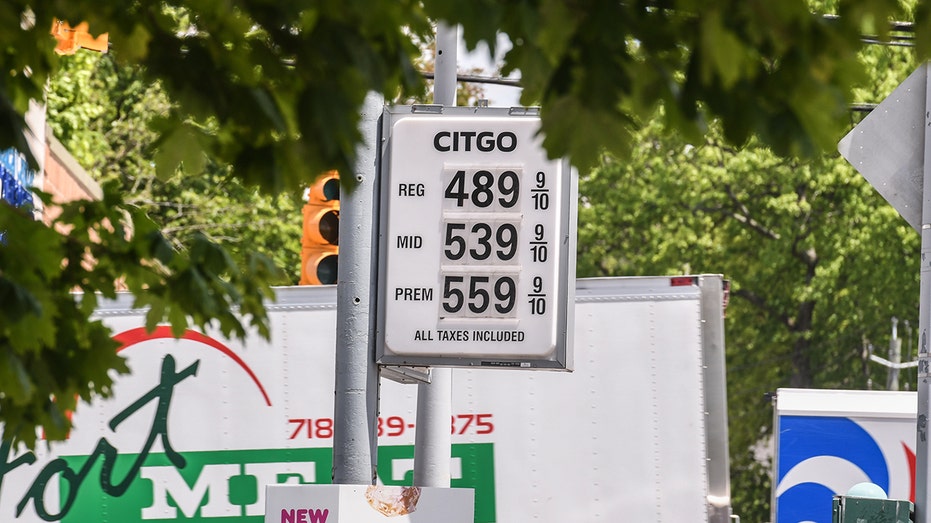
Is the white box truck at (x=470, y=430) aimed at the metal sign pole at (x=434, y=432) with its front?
no

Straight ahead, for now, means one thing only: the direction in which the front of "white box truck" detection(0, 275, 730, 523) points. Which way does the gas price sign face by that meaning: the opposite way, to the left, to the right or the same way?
to the left

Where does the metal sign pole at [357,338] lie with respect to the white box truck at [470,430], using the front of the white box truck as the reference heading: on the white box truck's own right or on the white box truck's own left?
on the white box truck's own left

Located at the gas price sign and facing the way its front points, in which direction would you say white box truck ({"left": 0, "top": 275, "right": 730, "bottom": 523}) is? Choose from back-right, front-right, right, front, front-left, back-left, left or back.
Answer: back

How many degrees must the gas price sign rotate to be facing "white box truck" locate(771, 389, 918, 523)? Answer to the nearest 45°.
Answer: approximately 135° to its left

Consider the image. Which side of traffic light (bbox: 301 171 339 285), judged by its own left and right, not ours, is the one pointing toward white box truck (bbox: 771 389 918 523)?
left

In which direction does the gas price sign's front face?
toward the camera

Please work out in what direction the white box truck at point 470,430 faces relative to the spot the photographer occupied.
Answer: facing to the left of the viewer

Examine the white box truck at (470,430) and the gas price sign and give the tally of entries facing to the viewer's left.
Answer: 1

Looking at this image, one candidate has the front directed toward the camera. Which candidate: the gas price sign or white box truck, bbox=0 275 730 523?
the gas price sign

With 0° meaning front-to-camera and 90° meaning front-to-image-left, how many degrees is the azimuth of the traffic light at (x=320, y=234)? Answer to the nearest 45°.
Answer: approximately 315°

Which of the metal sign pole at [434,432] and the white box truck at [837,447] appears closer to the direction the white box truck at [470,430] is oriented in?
the metal sign pole

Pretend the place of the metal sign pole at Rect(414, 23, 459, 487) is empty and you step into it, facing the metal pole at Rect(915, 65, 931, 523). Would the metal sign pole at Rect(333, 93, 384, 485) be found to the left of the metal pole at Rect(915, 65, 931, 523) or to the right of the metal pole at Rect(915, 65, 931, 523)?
right

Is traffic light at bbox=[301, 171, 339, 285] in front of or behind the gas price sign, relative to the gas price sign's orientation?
behind
